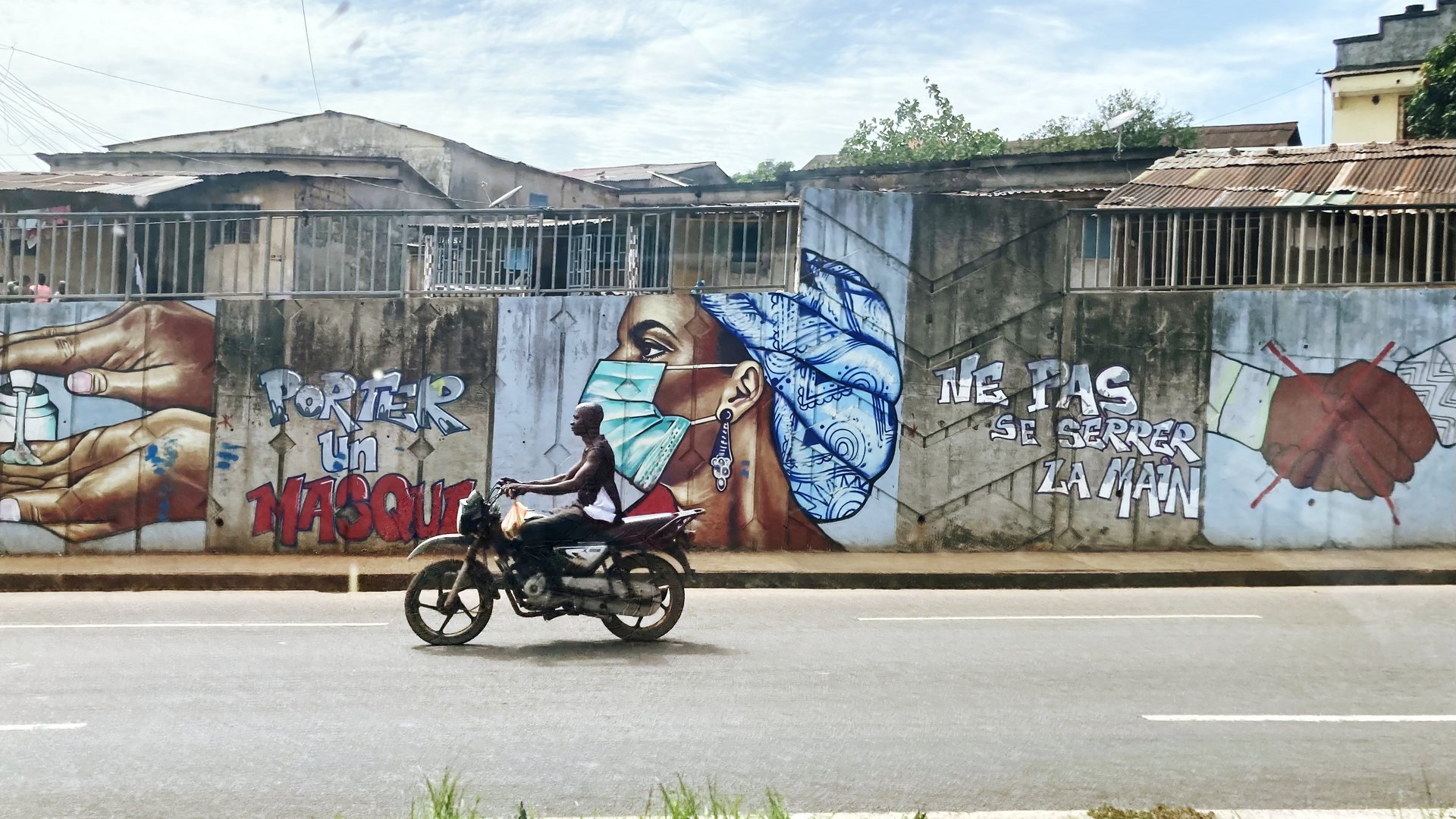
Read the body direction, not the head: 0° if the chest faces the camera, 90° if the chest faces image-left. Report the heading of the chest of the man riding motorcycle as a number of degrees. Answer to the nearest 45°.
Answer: approximately 90°

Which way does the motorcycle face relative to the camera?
to the viewer's left

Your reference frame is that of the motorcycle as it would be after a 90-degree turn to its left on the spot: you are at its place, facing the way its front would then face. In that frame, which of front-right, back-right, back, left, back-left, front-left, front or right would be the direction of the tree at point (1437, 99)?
back-left

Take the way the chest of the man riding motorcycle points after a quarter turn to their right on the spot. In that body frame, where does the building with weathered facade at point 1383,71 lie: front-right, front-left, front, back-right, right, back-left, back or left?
front-right

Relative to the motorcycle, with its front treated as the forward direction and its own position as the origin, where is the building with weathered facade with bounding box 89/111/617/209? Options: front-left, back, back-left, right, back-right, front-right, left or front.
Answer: right

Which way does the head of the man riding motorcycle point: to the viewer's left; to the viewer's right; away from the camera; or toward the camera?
to the viewer's left

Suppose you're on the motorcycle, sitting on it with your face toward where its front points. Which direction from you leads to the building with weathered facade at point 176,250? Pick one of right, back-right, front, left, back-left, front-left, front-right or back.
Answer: front-right
